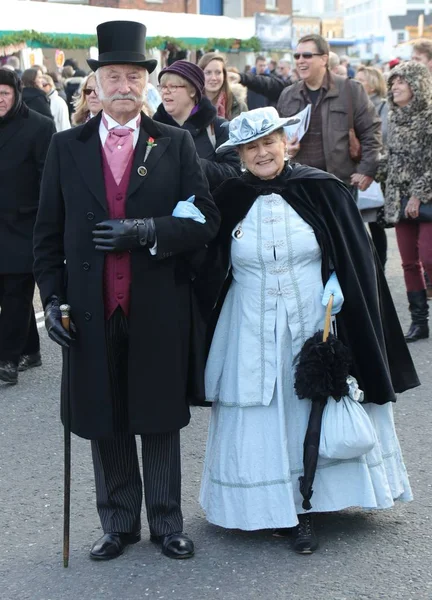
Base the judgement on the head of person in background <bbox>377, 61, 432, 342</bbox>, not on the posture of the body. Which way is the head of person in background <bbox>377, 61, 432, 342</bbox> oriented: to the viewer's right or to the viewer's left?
to the viewer's left

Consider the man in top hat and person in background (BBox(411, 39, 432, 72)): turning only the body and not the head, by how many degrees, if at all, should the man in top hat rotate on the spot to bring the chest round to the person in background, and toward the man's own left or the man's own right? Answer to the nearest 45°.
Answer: approximately 135° to the man's own left

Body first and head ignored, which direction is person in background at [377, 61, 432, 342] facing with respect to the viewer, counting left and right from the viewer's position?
facing the viewer and to the left of the viewer

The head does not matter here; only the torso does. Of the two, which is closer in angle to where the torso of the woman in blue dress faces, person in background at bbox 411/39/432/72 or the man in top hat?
the man in top hat

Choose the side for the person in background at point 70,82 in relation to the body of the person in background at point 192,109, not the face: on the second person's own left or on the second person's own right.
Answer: on the second person's own right

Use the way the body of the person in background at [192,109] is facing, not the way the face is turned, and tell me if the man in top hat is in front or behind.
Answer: in front

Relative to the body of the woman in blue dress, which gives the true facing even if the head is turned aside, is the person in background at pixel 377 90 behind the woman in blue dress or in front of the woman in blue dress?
behind

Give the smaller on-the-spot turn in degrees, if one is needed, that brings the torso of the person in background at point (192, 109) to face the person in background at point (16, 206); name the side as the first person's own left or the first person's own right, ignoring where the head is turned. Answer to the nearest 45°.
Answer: approximately 90° to the first person's own right

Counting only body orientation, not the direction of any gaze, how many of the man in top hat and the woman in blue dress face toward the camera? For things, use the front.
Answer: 2

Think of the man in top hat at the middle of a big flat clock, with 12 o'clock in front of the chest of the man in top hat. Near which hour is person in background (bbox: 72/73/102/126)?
The person in background is roughly at 6 o'clock from the man in top hat.
